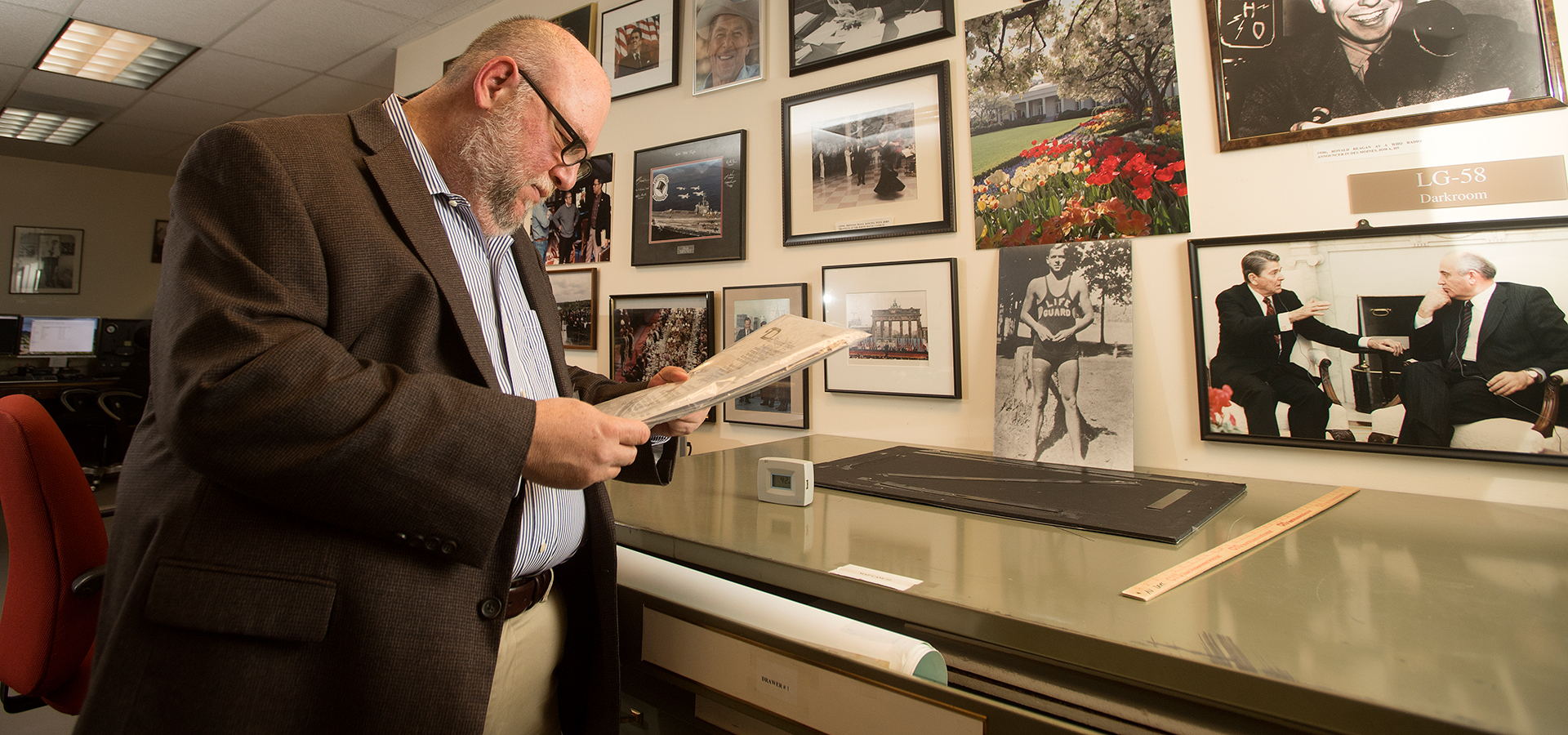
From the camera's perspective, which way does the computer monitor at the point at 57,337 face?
toward the camera

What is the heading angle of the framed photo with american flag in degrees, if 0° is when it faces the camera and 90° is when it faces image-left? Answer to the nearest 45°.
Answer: approximately 45°

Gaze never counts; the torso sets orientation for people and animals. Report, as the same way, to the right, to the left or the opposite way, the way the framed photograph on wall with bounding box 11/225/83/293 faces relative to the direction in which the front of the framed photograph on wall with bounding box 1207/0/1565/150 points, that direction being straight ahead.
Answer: to the left

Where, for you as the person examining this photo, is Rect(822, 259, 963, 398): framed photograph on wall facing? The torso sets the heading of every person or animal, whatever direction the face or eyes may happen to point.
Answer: facing the viewer and to the left of the viewer

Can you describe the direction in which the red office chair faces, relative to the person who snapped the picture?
facing away from the viewer and to the right of the viewer

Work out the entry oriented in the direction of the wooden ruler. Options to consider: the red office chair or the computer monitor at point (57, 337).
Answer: the computer monitor

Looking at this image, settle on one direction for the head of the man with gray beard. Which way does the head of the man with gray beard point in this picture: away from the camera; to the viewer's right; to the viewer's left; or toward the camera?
to the viewer's right

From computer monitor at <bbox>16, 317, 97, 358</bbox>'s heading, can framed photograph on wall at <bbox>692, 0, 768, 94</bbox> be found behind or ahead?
ahead

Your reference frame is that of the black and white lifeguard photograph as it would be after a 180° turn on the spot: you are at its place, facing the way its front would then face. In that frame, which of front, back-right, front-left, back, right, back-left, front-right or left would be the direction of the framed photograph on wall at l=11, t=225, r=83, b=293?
back-left

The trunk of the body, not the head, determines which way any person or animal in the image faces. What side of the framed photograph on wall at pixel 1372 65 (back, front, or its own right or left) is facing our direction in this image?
front

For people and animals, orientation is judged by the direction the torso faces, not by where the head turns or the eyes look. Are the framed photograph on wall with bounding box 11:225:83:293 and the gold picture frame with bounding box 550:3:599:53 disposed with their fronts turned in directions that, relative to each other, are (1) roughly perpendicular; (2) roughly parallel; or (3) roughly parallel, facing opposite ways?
roughly perpendicular

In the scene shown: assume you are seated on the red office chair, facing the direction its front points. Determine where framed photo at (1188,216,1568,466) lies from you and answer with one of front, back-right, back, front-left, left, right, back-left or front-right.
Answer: right
